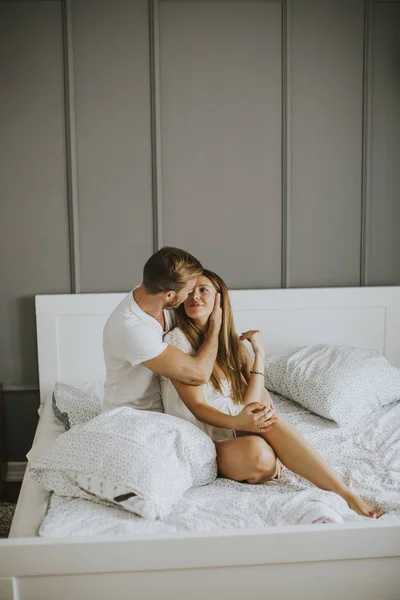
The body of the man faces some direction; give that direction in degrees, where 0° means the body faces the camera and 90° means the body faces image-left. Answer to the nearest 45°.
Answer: approximately 270°

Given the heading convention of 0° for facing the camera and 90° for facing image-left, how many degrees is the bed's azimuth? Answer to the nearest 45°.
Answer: approximately 0°

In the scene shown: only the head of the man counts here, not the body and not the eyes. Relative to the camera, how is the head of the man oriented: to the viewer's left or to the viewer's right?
to the viewer's right

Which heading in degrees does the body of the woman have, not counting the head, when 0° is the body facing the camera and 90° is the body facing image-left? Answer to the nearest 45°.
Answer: approximately 315°

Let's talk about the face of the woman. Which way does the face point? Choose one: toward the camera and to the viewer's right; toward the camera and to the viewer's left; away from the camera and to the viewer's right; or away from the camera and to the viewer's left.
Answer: toward the camera and to the viewer's left
